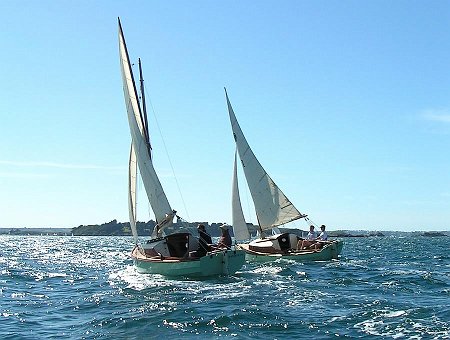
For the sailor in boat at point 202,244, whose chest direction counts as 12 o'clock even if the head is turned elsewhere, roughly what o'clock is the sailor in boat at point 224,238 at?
the sailor in boat at point 224,238 is roughly at 6 o'clock from the sailor in boat at point 202,244.

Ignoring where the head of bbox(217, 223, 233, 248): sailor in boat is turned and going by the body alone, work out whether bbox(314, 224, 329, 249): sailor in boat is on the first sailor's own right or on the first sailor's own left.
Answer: on the first sailor's own right

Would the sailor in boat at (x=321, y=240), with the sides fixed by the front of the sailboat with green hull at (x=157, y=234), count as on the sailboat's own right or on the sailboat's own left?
on the sailboat's own right

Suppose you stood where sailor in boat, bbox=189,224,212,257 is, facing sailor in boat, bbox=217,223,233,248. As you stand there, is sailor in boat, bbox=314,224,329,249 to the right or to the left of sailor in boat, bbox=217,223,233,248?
left

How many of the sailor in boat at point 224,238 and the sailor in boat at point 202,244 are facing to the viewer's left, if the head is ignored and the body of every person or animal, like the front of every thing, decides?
2

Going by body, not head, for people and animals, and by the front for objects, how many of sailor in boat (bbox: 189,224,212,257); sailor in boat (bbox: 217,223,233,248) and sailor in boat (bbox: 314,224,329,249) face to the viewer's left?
3

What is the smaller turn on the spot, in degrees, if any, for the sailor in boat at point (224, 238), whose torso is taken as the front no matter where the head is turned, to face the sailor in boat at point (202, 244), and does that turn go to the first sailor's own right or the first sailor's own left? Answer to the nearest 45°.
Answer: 0° — they already face them

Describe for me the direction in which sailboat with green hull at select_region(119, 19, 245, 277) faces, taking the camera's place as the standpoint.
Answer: facing away from the viewer and to the left of the viewer

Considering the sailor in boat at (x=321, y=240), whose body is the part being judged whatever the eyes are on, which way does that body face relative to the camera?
to the viewer's left
